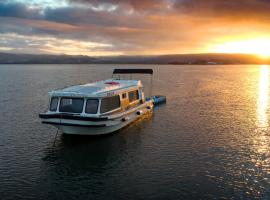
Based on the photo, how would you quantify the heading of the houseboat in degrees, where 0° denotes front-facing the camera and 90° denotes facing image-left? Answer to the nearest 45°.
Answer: approximately 45°
